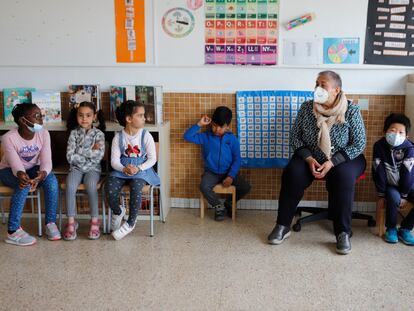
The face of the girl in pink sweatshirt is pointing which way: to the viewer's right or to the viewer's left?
to the viewer's right

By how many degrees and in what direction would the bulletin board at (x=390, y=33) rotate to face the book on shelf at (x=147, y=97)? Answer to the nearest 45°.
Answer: approximately 90° to its right

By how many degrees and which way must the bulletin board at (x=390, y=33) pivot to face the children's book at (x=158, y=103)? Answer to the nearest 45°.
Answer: approximately 90° to its right

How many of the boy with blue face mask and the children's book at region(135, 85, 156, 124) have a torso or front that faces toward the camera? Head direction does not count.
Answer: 2

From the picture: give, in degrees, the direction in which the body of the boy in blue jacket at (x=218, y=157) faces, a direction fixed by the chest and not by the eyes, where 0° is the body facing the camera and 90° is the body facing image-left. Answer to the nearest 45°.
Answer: approximately 0°

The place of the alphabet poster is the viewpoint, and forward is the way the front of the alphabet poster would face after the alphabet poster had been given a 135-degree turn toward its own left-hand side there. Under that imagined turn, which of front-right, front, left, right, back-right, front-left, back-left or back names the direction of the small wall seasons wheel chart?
back-left

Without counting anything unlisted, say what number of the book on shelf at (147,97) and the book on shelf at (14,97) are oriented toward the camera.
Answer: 2

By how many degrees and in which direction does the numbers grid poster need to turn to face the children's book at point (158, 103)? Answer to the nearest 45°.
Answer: approximately 90° to its right

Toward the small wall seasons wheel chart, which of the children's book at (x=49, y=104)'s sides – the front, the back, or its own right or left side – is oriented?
left

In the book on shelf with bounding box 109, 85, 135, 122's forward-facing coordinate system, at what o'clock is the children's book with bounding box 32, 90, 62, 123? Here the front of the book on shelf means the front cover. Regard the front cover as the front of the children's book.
The children's book is roughly at 3 o'clock from the book on shelf.
